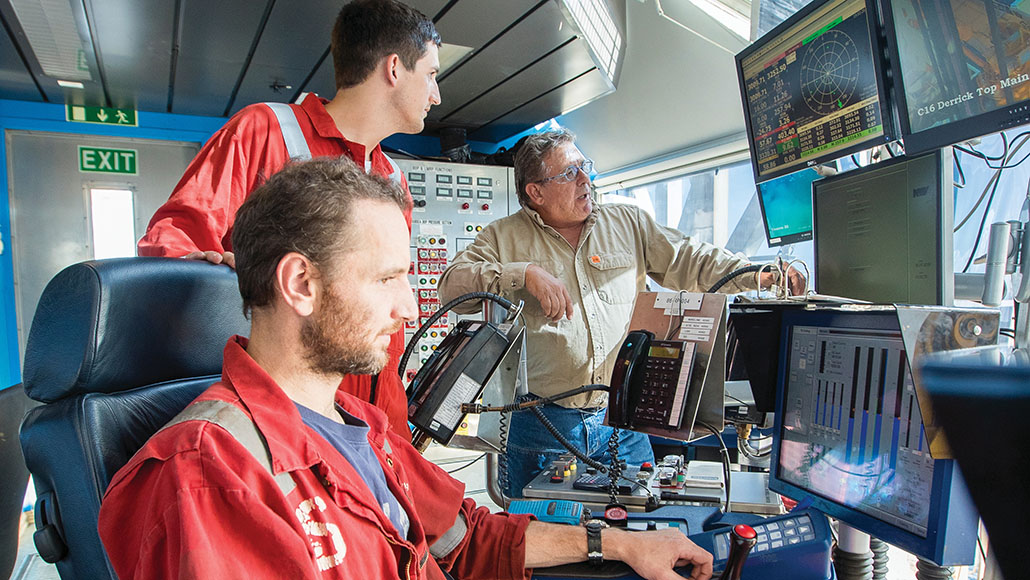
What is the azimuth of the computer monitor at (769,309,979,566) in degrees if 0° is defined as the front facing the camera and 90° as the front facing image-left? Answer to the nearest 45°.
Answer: approximately 45°

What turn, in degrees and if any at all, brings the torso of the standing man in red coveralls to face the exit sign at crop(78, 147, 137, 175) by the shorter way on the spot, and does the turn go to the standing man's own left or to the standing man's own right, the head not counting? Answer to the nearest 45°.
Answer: approximately 180°

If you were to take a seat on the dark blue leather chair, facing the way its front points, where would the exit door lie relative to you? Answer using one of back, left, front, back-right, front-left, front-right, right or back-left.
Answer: back-left

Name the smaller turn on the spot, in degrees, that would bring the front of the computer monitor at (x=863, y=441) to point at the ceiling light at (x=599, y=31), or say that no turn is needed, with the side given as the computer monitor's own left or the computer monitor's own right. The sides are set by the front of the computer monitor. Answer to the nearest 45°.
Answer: approximately 90° to the computer monitor's own right

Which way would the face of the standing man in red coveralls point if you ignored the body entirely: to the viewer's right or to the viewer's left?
to the viewer's right

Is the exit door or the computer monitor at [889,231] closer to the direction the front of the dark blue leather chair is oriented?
the computer monitor

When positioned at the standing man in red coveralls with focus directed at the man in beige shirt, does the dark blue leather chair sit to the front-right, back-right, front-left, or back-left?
back-right

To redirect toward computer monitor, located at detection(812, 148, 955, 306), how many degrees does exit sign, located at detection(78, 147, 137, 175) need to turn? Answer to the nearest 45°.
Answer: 0° — it already faces it

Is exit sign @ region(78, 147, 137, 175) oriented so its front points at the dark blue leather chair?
yes
